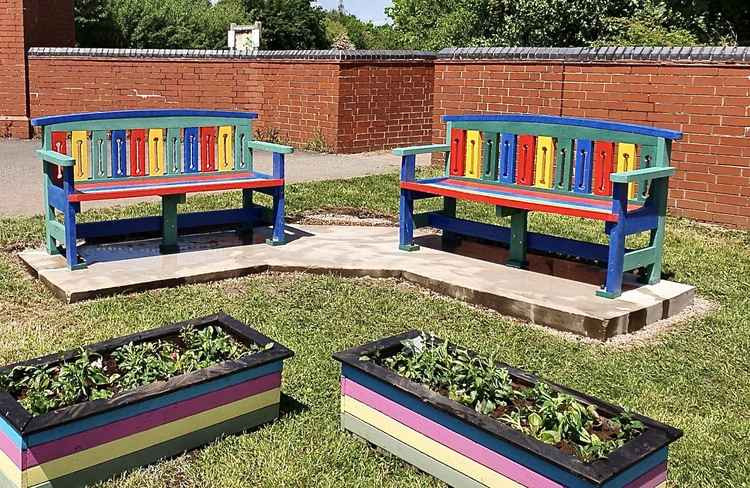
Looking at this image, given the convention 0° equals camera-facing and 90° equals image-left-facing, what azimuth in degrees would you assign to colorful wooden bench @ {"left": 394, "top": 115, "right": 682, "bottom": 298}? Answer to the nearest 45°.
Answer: approximately 45°

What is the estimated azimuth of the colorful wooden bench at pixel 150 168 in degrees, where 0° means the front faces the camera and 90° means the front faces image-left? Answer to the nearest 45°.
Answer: approximately 315°

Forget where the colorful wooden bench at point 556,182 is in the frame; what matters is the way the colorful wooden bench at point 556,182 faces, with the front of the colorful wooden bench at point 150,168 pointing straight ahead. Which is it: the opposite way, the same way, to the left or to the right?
to the right

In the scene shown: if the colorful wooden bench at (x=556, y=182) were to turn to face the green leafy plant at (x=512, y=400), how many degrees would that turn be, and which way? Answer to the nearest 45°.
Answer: approximately 45° to its left
